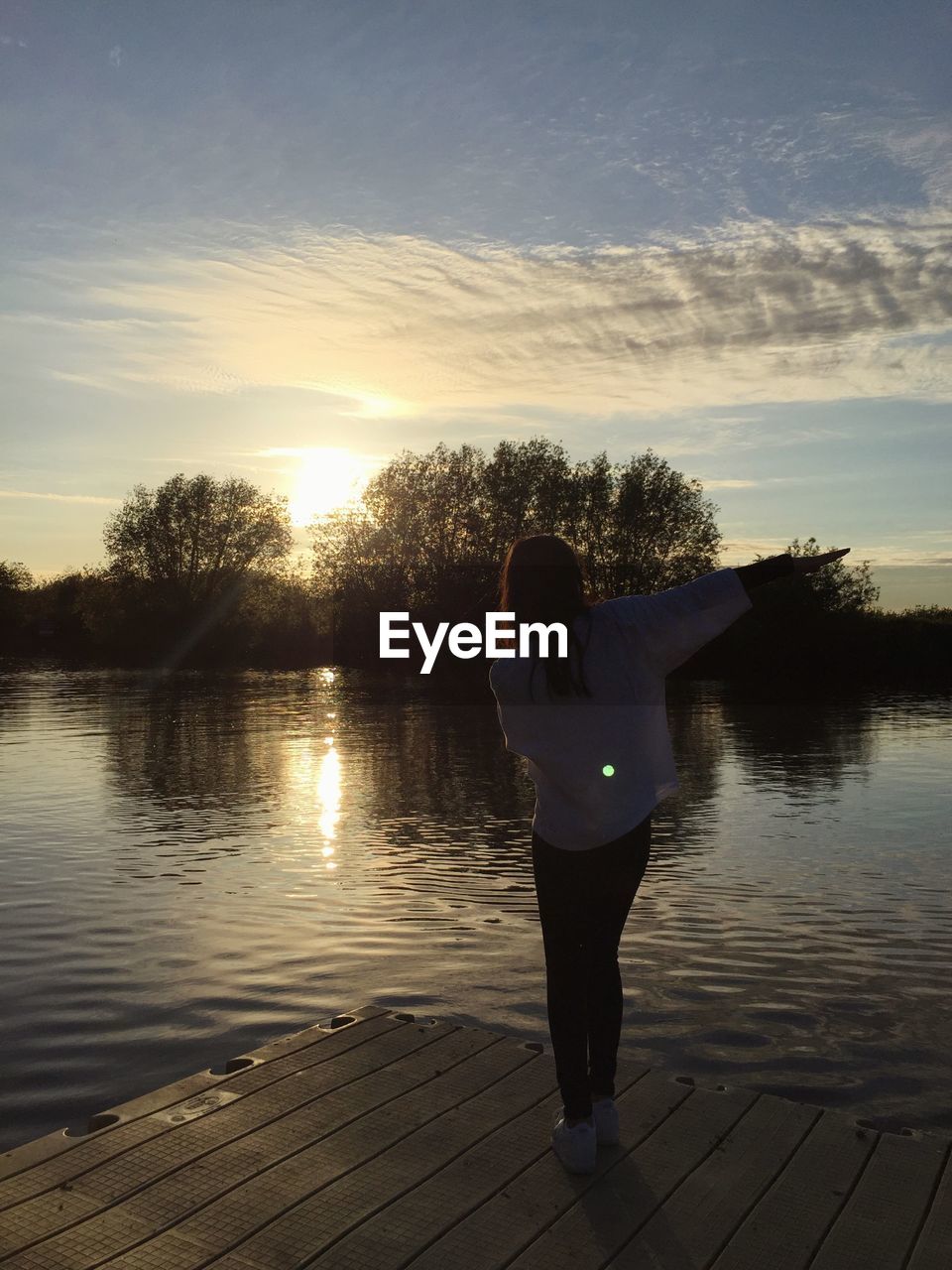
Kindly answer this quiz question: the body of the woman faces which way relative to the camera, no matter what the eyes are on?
away from the camera
